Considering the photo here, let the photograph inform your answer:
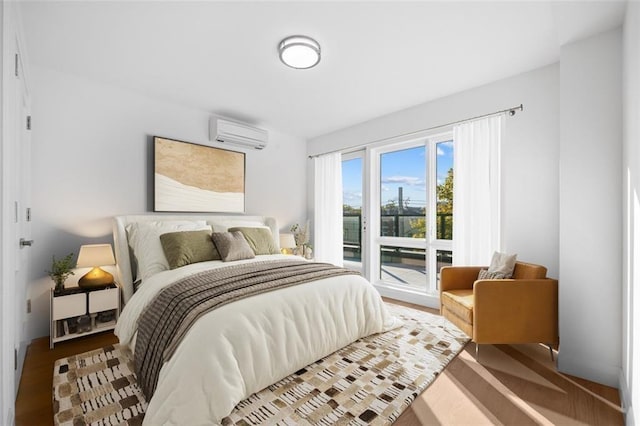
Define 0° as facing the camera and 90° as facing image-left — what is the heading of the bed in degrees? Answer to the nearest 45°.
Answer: approximately 315°

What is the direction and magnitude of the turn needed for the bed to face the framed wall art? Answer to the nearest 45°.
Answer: approximately 135° to its left

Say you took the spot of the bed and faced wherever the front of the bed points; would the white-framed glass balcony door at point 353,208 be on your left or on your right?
on your left

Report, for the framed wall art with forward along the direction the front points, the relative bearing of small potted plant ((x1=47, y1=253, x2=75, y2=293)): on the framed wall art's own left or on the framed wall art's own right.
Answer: on the framed wall art's own right

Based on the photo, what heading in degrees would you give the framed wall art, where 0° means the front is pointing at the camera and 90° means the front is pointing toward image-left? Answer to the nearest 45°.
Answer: approximately 315°

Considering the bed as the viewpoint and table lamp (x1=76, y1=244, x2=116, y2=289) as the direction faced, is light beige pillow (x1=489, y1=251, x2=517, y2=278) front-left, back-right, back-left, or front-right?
back-right

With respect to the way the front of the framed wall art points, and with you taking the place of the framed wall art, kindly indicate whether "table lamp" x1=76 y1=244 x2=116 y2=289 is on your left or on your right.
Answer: on your right
